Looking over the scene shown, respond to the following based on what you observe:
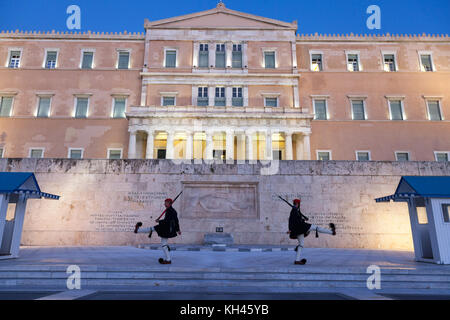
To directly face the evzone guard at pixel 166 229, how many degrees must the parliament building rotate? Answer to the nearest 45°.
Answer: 0° — it already faces them

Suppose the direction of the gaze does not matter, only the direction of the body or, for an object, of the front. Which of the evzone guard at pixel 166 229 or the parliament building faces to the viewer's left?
the evzone guard

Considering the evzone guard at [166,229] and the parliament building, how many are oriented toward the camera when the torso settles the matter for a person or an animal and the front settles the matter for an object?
1

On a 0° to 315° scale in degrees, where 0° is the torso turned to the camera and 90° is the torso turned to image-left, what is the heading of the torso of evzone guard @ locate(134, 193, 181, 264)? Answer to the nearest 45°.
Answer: approximately 90°

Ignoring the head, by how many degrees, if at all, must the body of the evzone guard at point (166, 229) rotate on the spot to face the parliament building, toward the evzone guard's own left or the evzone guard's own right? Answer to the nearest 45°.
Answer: approximately 90° to the evzone guard's own right

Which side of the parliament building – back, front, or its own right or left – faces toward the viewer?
front

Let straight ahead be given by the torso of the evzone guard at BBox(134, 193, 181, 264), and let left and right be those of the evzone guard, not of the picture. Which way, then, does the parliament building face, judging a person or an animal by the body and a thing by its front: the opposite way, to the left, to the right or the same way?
to the left
